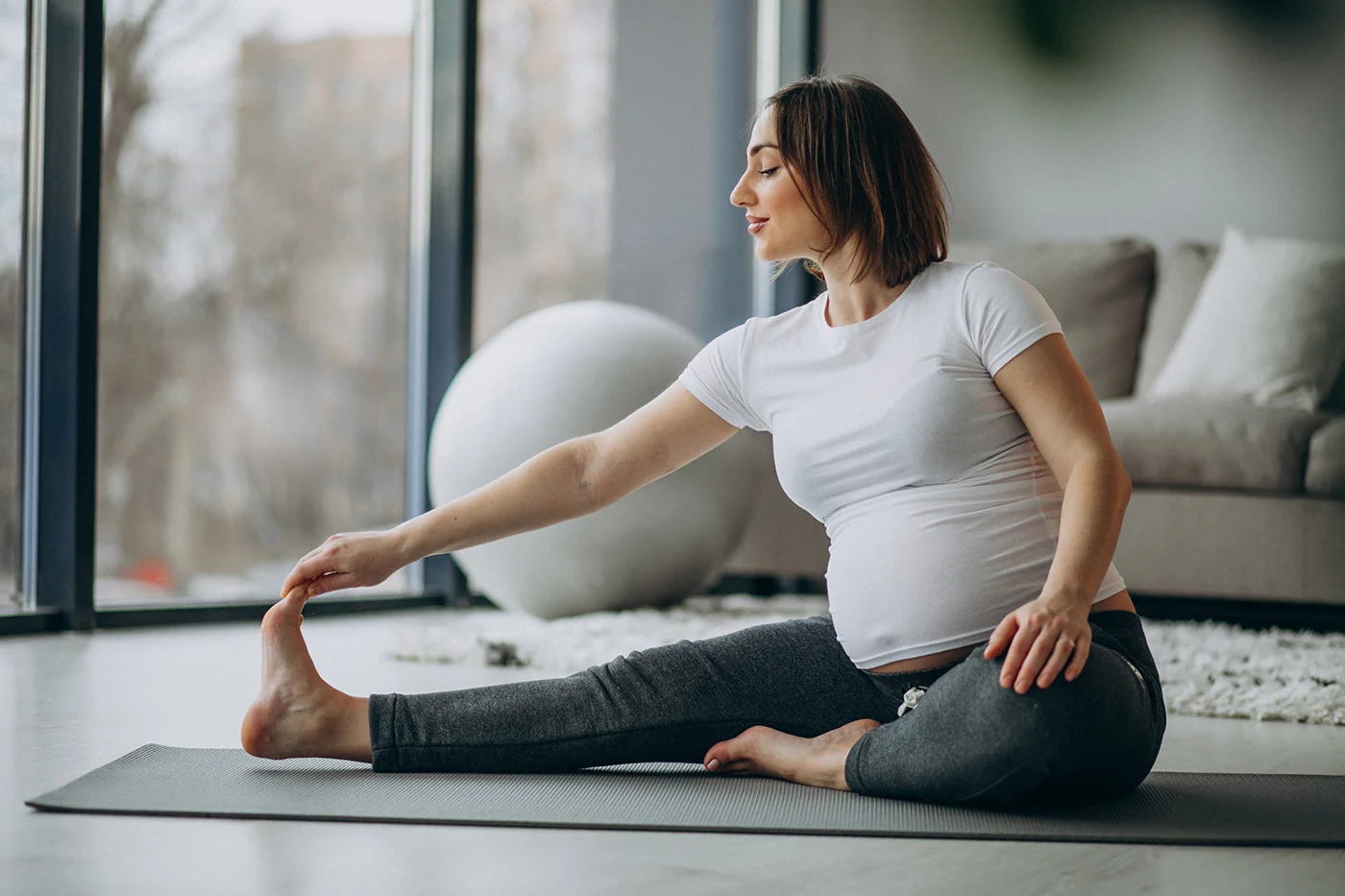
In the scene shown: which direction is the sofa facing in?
toward the camera

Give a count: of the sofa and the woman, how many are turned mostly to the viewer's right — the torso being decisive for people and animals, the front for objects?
0

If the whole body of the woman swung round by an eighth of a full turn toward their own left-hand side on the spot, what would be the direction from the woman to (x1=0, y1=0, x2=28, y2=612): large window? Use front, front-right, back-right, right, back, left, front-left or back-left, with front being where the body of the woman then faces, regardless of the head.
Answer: back-right

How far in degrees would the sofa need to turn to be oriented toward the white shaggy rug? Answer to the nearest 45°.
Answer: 0° — it already faces it

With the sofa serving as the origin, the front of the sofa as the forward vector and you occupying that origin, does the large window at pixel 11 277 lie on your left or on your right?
on your right

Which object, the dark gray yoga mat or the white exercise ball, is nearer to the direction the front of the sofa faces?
the dark gray yoga mat

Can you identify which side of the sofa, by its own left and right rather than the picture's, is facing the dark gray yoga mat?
front

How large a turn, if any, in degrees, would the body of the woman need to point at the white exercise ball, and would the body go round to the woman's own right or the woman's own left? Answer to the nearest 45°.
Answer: approximately 135° to the woman's own right

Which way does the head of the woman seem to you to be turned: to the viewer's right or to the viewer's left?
to the viewer's left

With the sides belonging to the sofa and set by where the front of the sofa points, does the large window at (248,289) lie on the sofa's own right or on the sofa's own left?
on the sofa's own right

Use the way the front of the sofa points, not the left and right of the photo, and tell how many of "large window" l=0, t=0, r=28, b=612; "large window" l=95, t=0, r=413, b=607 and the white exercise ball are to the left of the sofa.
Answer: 0

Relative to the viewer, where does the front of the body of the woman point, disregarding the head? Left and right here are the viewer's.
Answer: facing the viewer and to the left of the viewer

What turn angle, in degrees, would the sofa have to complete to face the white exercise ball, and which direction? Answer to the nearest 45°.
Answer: approximately 90° to its right
